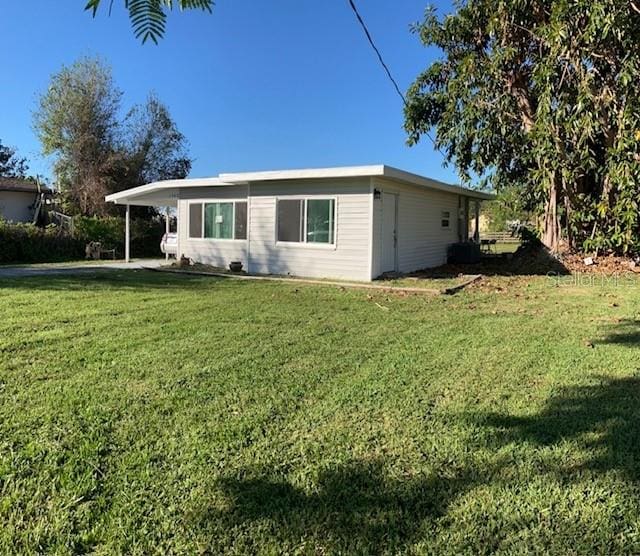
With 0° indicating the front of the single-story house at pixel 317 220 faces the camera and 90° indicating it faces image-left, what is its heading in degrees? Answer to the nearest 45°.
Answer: approximately 45°

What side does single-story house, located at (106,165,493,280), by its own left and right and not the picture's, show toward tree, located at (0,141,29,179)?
right

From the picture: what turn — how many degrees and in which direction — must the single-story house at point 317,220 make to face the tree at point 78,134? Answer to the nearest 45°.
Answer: approximately 90° to its right

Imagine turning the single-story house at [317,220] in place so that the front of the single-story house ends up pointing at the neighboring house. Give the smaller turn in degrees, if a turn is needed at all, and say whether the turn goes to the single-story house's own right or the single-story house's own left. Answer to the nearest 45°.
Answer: approximately 90° to the single-story house's own right

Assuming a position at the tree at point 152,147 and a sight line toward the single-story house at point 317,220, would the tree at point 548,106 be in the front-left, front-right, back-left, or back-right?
front-left

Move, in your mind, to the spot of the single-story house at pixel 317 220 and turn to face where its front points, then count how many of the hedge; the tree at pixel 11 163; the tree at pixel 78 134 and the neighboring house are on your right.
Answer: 4

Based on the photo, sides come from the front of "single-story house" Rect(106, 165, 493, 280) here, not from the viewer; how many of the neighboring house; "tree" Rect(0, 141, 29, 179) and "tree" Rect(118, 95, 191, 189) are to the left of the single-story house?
0

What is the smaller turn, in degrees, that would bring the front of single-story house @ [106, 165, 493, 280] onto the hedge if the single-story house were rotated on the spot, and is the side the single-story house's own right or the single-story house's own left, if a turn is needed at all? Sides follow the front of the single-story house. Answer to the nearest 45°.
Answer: approximately 90° to the single-story house's own right
